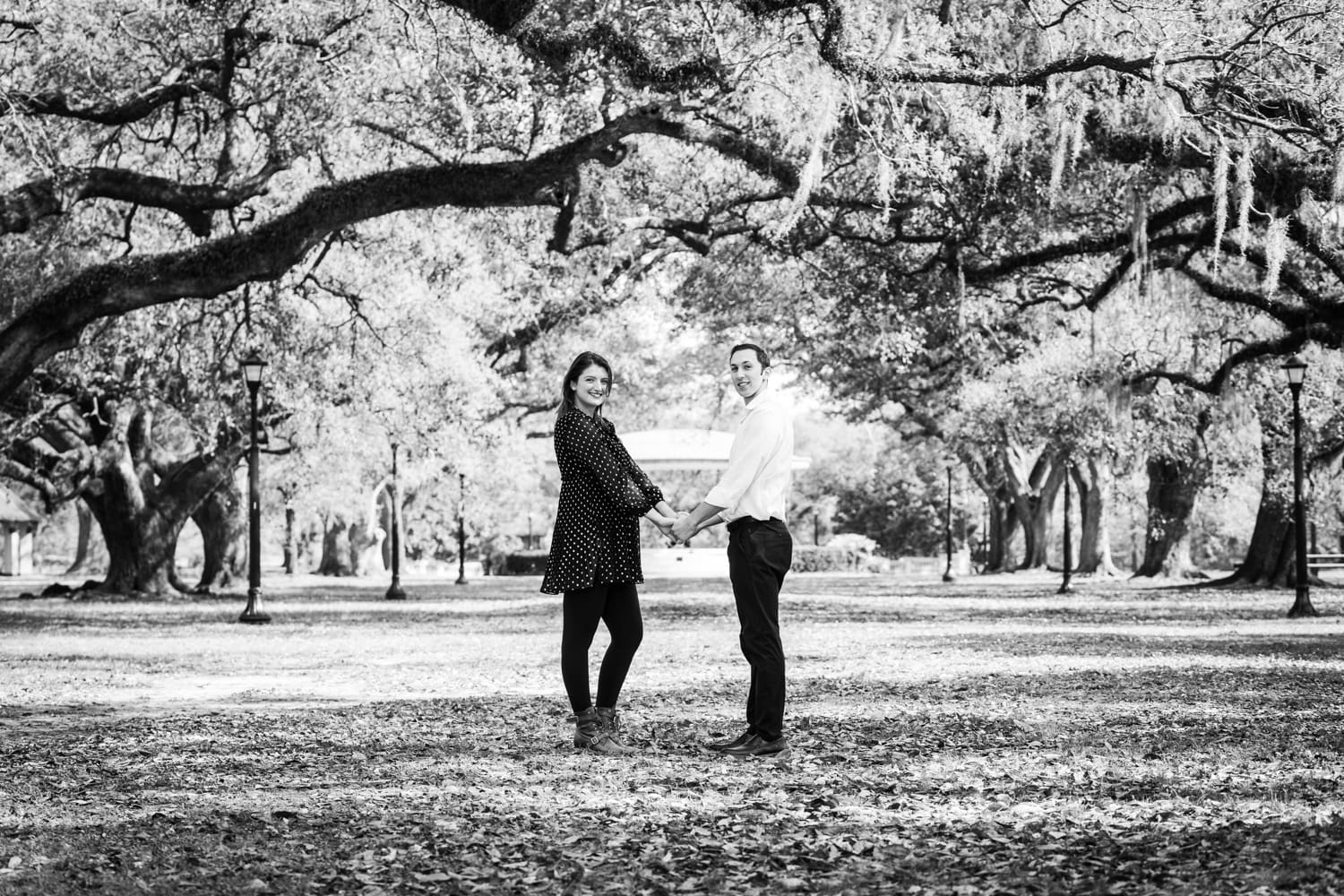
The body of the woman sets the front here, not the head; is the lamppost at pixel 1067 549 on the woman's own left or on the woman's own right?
on the woman's own left

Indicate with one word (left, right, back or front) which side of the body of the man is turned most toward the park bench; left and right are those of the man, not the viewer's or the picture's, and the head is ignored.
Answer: right

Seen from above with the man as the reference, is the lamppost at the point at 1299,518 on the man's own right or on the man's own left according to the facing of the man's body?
on the man's own right

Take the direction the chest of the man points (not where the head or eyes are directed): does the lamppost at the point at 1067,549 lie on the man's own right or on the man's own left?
on the man's own right

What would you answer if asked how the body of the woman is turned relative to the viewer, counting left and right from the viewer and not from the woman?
facing to the right of the viewer

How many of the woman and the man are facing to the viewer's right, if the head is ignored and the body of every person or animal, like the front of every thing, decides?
1

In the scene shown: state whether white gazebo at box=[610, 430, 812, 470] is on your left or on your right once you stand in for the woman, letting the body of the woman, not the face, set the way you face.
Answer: on your left

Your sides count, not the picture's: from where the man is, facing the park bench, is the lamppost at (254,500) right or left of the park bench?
left

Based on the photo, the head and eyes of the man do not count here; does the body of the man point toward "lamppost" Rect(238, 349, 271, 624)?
no

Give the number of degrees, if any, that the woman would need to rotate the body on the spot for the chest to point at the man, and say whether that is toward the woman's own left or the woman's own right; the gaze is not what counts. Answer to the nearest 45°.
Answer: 0° — they already face them

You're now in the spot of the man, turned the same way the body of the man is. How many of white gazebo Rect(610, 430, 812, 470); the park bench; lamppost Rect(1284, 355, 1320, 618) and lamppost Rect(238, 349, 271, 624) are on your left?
0

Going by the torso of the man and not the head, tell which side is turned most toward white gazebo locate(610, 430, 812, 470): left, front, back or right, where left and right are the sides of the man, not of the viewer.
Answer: right

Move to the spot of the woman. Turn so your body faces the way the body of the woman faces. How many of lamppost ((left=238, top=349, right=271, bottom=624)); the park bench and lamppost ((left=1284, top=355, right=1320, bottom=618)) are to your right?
0

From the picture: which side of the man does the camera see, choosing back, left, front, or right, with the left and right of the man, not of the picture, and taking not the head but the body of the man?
left

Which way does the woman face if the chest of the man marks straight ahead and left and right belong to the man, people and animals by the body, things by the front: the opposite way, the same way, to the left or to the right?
the opposite way

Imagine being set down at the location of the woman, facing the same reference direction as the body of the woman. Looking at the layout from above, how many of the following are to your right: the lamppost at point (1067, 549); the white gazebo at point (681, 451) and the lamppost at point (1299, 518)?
0

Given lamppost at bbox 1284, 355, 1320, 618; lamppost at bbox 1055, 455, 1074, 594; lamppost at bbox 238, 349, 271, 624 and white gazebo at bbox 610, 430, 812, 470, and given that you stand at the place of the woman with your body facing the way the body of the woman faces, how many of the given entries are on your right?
0
